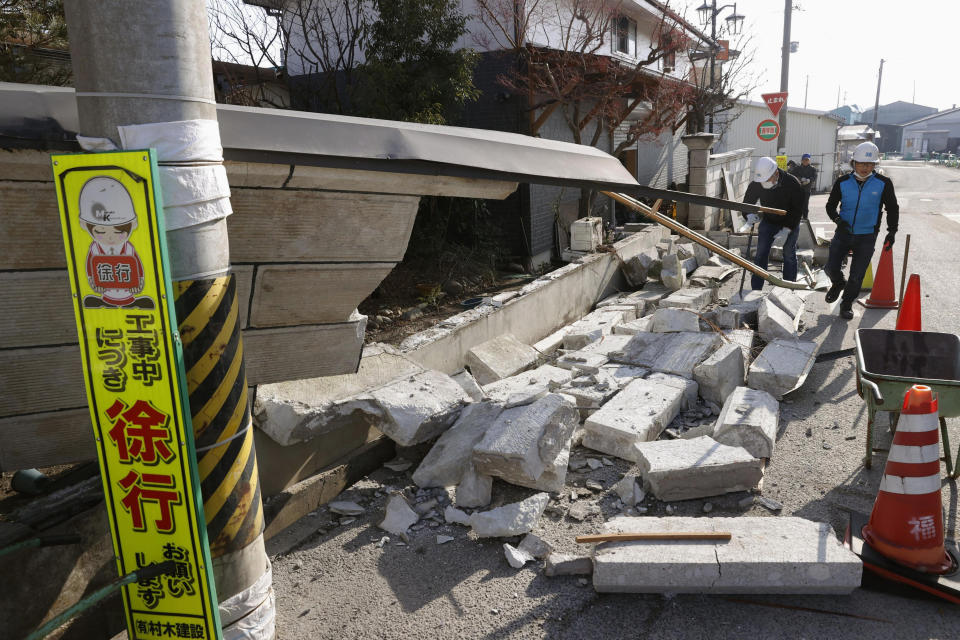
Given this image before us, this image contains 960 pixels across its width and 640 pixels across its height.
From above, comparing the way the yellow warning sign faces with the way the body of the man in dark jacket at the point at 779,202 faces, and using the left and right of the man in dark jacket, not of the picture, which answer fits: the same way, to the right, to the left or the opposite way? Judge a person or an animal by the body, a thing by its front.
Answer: to the left

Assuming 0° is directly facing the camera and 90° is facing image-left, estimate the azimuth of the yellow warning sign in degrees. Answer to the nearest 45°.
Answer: approximately 0°

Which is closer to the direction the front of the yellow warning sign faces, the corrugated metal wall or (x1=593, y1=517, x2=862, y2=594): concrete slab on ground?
the concrete slab on ground

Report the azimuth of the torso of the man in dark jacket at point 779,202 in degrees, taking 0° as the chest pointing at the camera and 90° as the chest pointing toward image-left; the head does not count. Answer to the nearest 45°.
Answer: approximately 45°

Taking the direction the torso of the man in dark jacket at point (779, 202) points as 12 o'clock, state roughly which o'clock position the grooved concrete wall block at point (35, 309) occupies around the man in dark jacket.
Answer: The grooved concrete wall block is roughly at 11 o'clock from the man in dark jacket.

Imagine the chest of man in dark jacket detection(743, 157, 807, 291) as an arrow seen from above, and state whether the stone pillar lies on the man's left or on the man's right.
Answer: on the man's right

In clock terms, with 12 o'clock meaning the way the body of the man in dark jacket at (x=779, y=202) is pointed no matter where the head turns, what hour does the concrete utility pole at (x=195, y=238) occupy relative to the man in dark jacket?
The concrete utility pole is roughly at 11 o'clock from the man in dark jacket.

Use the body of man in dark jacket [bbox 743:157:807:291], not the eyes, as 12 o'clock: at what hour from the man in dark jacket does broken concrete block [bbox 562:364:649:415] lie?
The broken concrete block is roughly at 11 o'clock from the man in dark jacket.

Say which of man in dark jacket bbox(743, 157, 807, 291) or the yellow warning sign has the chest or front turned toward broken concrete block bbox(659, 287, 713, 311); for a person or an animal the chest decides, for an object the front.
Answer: the man in dark jacket

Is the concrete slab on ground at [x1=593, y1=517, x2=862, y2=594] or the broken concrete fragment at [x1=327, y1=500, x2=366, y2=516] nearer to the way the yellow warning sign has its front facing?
the concrete slab on ground

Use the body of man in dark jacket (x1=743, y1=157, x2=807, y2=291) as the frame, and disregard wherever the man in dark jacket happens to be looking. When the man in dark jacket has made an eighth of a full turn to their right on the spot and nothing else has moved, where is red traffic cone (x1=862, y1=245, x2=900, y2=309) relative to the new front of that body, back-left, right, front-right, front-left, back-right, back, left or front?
back

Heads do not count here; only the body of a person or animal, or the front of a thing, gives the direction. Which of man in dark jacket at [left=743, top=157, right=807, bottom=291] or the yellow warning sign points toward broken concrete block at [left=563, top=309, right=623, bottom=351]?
the man in dark jacket

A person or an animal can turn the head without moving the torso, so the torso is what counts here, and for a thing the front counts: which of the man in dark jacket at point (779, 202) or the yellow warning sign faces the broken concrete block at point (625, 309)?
the man in dark jacket
